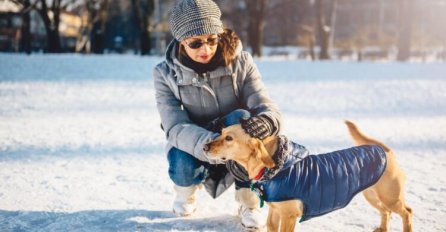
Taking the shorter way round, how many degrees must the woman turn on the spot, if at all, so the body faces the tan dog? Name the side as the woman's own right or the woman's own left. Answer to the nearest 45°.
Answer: approximately 45° to the woman's own left

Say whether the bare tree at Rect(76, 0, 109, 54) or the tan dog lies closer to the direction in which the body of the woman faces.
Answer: the tan dog

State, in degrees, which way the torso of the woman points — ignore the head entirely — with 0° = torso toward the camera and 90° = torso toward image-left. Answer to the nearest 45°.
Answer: approximately 0°

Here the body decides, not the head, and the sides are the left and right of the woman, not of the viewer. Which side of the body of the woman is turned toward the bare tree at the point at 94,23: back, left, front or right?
back

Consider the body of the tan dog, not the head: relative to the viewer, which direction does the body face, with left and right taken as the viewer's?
facing to the left of the viewer

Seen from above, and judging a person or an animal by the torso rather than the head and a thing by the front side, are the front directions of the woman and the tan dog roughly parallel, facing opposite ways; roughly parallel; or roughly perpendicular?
roughly perpendicular

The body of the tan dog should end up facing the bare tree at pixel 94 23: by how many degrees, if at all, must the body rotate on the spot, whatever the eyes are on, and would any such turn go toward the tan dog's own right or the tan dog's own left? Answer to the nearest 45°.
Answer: approximately 45° to the tan dog's own right

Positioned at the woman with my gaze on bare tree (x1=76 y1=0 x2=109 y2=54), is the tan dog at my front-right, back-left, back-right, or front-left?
back-right

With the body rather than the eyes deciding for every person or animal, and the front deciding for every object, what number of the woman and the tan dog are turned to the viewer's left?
1
